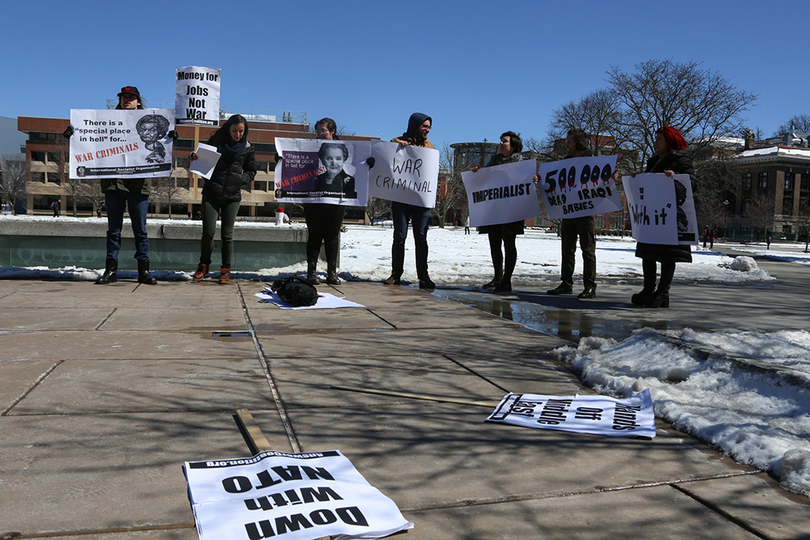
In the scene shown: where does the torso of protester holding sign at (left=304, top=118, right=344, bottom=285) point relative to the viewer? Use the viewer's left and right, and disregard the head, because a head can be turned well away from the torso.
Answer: facing the viewer

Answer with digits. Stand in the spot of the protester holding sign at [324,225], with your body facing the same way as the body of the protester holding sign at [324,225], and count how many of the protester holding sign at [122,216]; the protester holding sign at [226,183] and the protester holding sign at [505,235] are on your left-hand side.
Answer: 1

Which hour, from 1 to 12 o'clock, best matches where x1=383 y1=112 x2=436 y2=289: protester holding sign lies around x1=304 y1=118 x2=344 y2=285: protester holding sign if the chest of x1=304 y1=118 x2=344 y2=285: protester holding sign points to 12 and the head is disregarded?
x1=383 y1=112 x2=436 y2=289: protester holding sign is roughly at 9 o'clock from x1=304 y1=118 x2=344 y2=285: protester holding sign.

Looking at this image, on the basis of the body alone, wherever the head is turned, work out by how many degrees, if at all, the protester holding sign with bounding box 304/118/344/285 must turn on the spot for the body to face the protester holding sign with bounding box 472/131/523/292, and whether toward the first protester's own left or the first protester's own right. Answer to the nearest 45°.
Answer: approximately 90° to the first protester's own left

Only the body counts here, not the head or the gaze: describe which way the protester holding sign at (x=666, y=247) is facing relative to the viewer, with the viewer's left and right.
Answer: facing the viewer and to the left of the viewer

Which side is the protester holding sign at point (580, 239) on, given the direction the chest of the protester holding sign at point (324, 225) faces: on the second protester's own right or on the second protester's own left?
on the second protester's own left

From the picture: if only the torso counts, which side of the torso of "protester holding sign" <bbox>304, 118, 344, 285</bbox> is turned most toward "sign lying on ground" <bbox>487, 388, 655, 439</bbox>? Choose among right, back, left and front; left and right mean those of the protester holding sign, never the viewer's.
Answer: front

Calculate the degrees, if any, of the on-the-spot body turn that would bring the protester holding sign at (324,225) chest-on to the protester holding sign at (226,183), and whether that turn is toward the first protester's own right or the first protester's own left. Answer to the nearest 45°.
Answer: approximately 90° to the first protester's own right

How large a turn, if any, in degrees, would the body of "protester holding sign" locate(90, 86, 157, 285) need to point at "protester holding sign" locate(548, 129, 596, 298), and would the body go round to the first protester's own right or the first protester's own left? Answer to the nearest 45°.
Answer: approximately 90° to the first protester's own left

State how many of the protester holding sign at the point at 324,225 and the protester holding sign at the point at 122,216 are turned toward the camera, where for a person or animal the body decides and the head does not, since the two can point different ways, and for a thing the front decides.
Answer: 2

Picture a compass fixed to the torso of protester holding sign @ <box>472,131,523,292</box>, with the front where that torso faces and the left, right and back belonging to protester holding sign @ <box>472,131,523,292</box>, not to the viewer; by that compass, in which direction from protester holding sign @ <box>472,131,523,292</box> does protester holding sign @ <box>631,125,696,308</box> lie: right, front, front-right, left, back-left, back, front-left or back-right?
left
